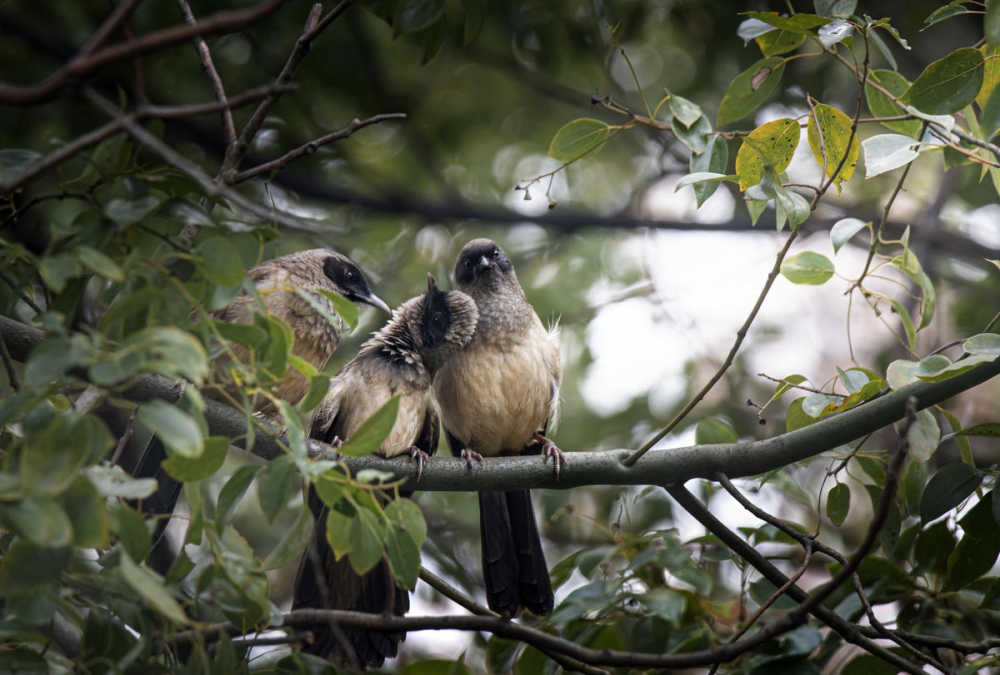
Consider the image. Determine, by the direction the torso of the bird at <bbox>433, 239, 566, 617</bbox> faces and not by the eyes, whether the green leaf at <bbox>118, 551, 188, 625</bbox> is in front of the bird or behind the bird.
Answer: in front

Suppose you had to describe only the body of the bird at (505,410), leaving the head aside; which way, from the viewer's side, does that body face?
toward the camera

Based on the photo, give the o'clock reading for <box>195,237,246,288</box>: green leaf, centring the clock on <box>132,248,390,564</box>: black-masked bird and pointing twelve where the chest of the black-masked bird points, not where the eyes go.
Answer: The green leaf is roughly at 3 o'clock from the black-masked bird.

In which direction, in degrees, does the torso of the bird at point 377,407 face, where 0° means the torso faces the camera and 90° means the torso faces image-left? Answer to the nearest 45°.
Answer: approximately 315°
